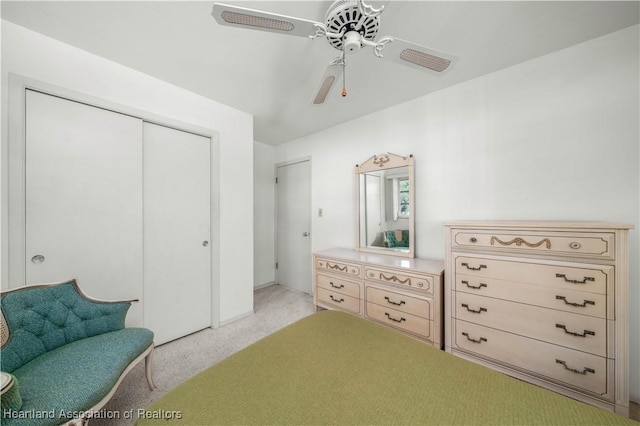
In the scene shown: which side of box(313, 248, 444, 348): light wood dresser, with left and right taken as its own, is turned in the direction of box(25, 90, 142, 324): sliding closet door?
front

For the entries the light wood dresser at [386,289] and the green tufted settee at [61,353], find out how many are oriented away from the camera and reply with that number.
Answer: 0

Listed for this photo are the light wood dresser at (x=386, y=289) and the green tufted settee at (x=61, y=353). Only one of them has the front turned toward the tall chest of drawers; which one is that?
the green tufted settee

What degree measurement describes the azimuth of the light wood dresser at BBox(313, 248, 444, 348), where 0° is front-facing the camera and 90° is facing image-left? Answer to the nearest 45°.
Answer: approximately 45°

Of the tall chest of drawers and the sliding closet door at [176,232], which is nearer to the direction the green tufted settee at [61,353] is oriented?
the tall chest of drawers

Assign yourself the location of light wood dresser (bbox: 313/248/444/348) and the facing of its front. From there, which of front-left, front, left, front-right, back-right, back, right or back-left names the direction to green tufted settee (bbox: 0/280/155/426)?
front

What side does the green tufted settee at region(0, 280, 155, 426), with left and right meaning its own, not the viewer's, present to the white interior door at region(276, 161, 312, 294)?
left

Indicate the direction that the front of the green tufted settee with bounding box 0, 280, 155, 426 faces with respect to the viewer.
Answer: facing the viewer and to the right of the viewer

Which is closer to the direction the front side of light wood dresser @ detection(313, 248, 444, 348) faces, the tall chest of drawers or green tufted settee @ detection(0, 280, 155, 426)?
the green tufted settee

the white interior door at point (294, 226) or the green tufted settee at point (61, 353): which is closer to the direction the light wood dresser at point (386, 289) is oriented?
the green tufted settee

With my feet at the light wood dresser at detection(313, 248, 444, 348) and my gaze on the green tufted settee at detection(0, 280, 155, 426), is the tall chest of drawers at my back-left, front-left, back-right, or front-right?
back-left

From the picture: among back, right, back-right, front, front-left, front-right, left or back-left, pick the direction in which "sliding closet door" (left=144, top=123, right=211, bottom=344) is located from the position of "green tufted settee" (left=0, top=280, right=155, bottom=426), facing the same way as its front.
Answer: left

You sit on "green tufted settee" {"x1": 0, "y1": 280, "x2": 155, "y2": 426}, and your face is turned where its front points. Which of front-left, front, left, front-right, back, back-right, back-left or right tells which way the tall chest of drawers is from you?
front
